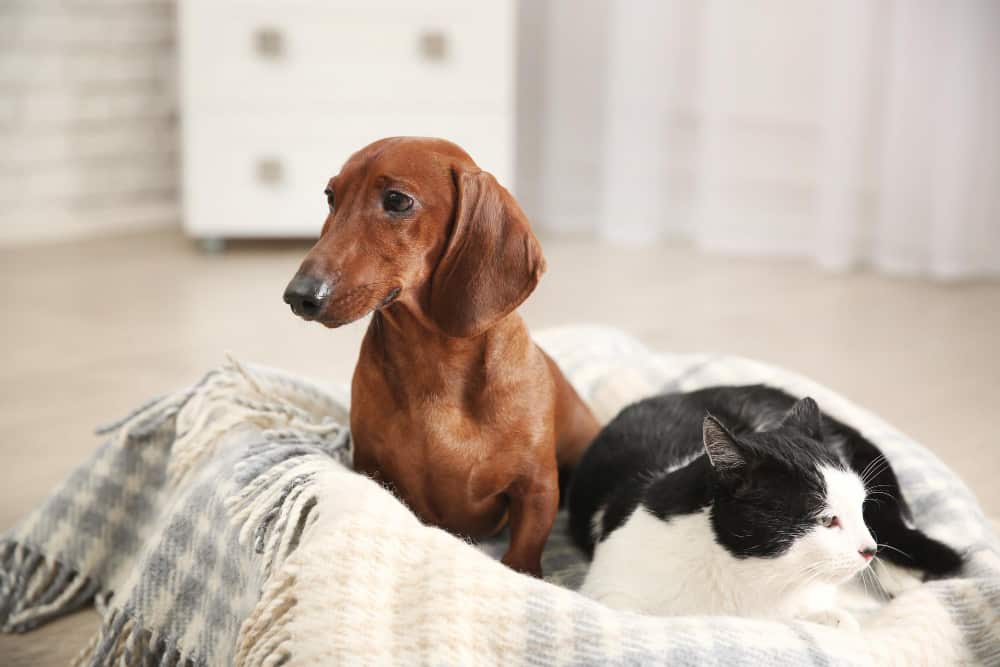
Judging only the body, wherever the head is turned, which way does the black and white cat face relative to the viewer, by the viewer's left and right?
facing the viewer and to the right of the viewer

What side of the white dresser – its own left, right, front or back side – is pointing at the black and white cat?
front

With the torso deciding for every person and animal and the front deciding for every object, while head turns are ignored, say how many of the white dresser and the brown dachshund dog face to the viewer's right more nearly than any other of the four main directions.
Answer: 0

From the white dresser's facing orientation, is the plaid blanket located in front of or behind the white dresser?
in front

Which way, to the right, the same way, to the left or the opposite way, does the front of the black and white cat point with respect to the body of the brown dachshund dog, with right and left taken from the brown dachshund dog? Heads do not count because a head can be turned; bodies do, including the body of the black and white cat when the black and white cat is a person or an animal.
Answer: to the left

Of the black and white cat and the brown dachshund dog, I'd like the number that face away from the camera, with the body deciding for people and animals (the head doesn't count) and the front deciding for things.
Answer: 0

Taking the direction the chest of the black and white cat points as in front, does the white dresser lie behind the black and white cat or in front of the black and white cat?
behind

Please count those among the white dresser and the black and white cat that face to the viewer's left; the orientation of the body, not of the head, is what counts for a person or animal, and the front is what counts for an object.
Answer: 0

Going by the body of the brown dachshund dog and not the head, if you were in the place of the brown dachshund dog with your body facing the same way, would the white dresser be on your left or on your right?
on your right

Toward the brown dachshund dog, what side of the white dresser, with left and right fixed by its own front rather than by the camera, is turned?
front

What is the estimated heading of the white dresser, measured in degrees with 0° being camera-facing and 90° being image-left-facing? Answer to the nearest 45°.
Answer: approximately 0°
